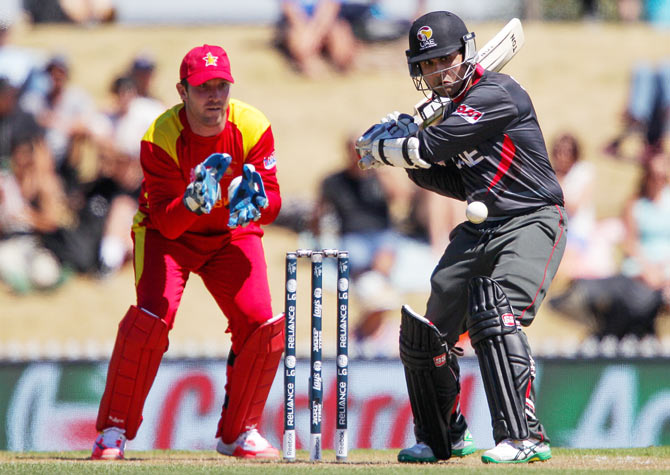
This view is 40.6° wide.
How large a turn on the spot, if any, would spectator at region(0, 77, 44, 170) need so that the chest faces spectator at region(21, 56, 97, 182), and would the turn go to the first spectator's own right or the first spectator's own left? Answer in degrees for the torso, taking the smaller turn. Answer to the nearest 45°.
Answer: approximately 90° to the first spectator's own left

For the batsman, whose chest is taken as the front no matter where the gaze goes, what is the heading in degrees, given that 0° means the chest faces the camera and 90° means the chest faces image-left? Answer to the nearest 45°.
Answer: approximately 45°

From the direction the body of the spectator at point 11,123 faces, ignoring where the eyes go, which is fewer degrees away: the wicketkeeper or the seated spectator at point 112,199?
the wicketkeeper

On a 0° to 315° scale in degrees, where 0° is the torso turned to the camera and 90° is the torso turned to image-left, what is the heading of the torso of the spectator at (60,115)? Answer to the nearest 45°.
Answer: approximately 0°
